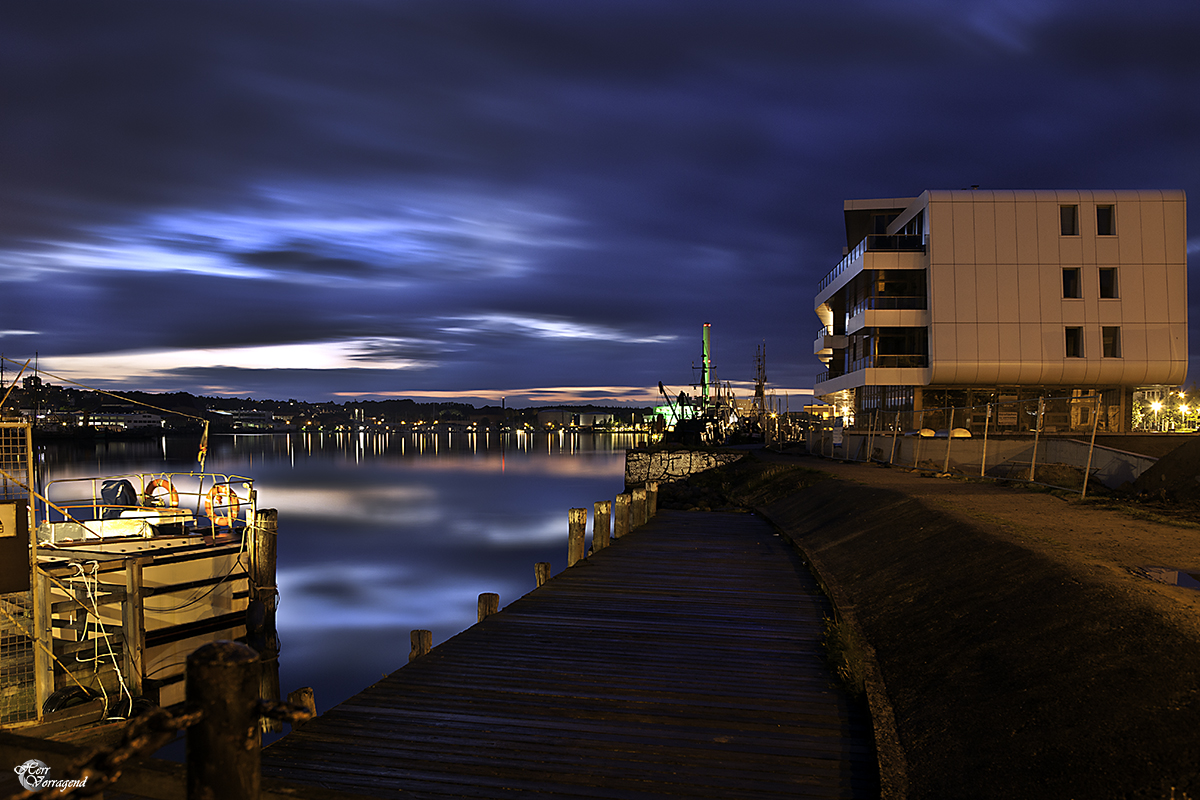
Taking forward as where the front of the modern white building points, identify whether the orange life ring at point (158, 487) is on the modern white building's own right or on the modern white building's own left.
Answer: on the modern white building's own left

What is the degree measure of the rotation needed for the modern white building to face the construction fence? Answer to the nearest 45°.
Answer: approximately 90° to its left

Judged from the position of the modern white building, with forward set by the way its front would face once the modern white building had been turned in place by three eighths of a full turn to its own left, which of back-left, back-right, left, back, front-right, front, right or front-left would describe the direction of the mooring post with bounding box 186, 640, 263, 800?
front-right

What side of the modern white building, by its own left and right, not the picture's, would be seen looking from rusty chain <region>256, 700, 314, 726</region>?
left

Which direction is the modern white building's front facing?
to the viewer's left

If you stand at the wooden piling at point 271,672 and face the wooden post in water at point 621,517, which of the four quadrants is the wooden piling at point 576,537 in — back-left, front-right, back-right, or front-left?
front-right

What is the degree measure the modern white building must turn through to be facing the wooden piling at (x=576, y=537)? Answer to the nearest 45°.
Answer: approximately 90° to its left

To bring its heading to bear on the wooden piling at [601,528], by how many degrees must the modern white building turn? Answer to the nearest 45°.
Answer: approximately 90° to its left

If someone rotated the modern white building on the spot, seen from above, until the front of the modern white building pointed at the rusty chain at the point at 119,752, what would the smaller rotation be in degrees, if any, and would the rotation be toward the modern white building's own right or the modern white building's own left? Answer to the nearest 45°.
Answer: approximately 90° to the modern white building's own left

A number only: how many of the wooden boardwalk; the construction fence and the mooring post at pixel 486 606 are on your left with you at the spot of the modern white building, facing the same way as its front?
3

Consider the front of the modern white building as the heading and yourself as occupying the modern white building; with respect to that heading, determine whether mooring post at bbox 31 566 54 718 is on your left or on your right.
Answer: on your left

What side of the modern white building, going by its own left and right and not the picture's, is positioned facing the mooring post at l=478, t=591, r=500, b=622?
left
